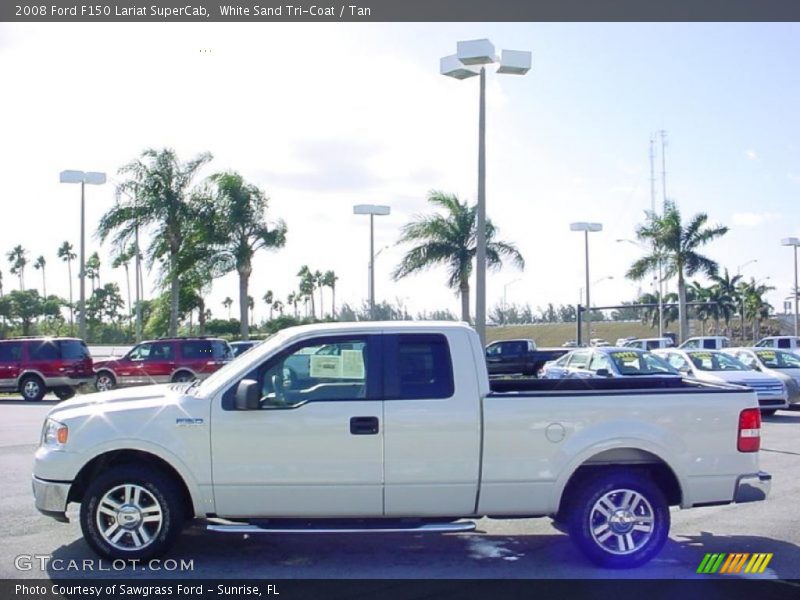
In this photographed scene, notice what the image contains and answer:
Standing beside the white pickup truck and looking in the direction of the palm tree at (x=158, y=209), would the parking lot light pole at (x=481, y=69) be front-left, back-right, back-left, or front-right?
front-right

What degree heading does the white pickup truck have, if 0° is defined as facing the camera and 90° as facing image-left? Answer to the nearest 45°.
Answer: approximately 90°

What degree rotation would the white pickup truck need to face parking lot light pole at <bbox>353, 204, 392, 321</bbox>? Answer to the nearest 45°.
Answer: approximately 90° to its right

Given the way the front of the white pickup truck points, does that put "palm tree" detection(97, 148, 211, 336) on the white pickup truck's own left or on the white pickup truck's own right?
on the white pickup truck's own right

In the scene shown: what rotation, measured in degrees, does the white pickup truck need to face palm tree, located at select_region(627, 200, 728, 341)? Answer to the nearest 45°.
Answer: approximately 90° to its right

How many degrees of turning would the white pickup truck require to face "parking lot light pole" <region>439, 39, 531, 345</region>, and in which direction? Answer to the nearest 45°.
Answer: approximately 90° to its right

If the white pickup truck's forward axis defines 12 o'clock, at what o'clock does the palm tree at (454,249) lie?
The palm tree is roughly at 3 o'clock from the white pickup truck.
